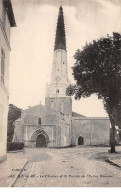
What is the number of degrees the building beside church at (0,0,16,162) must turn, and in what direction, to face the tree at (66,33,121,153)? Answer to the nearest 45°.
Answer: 0° — it already faces it

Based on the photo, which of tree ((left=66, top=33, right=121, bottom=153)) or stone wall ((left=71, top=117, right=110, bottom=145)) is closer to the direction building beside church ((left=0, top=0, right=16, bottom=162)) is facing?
the tree

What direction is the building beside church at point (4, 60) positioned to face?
to the viewer's right
